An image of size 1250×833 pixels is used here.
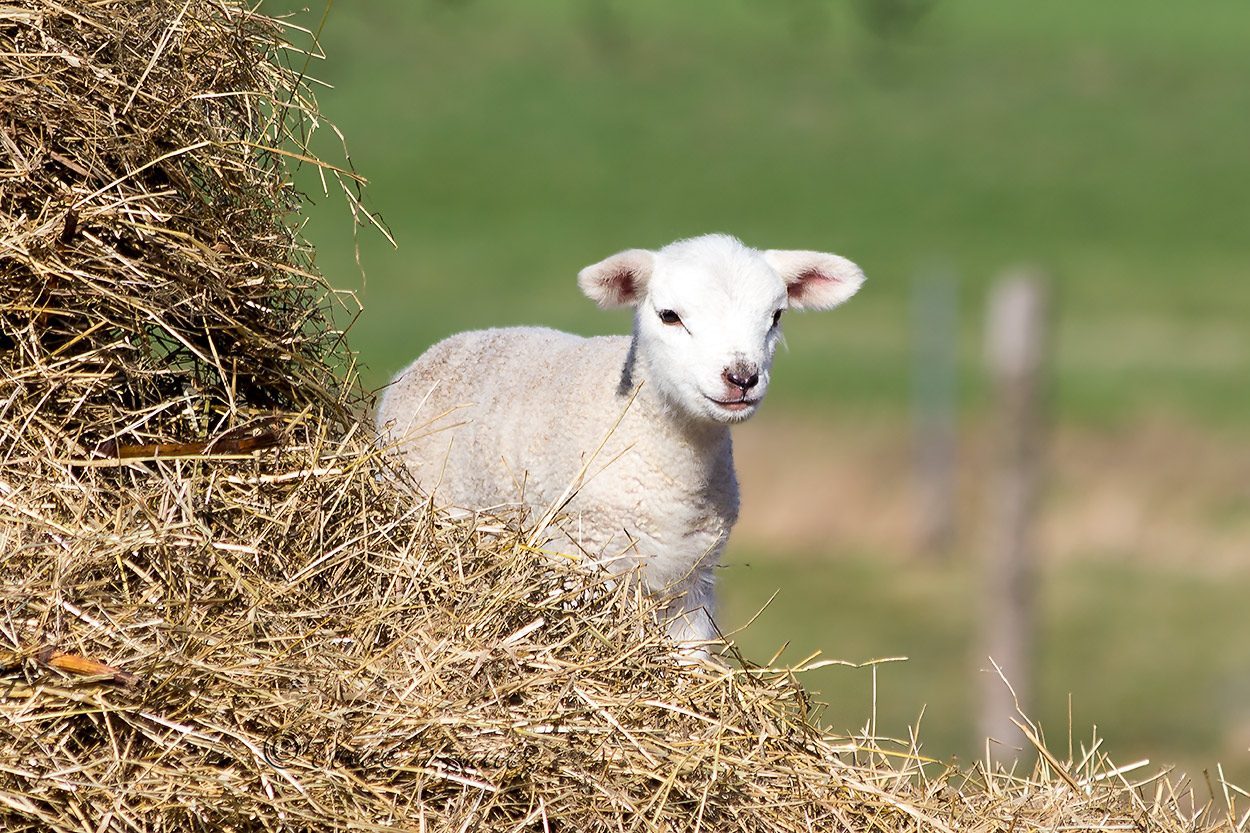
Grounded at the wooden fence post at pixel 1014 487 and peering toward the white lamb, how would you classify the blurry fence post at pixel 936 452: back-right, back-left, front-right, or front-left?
back-right

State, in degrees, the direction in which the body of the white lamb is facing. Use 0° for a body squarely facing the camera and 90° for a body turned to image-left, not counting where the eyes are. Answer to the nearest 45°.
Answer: approximately 315°

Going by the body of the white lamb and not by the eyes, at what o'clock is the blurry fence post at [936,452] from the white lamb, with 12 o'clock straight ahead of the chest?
The blurry fence post is roughly at 8 o'clock from the white lamb.

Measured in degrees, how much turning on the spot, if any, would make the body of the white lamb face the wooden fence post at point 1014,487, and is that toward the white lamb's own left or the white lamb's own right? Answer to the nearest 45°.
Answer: approximately 90° to the white lamb's own left
